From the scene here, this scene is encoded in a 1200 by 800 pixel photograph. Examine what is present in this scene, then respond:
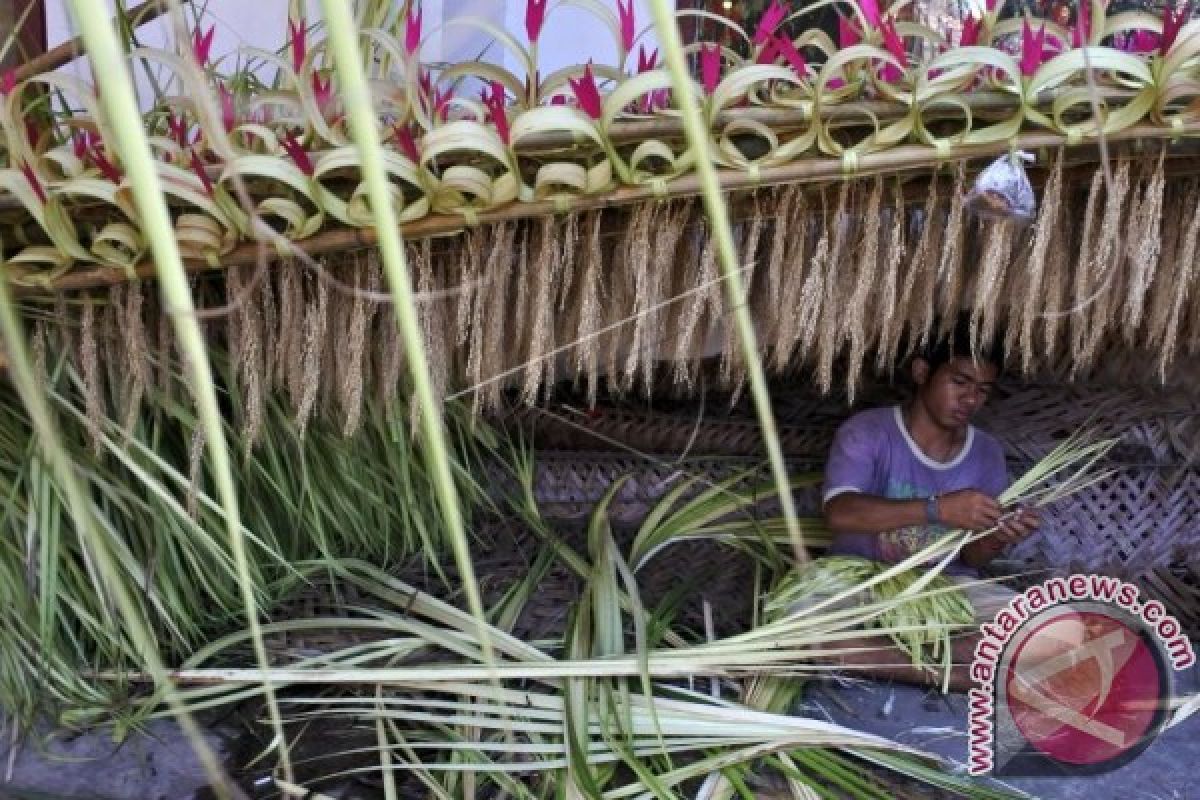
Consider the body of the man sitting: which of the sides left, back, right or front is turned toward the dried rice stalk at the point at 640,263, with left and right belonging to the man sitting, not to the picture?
right

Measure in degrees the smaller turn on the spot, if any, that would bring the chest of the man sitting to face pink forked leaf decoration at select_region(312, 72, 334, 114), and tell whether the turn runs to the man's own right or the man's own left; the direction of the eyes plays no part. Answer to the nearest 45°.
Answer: approximately 90° to the man's own right

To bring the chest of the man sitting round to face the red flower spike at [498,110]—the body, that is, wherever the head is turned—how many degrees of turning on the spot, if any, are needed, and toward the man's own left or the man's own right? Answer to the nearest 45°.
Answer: approximately 90° to the man's own right

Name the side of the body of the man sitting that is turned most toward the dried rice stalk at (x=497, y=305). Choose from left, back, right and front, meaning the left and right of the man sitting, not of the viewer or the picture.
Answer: right

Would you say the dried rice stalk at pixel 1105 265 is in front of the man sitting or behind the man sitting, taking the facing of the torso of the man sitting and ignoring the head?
in front

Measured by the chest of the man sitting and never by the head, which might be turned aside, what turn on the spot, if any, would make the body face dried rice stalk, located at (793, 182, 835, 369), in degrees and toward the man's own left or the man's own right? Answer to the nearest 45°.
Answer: approximately 45° to the man's own right

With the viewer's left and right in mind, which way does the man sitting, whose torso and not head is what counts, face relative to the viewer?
facing the viewer and to the right of the viewer

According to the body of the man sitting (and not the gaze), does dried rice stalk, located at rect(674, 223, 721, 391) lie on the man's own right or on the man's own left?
on the man's own right

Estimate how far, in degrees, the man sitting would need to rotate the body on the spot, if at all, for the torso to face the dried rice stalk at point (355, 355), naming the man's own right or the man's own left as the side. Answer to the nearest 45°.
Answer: approximately 90° to the man's own right

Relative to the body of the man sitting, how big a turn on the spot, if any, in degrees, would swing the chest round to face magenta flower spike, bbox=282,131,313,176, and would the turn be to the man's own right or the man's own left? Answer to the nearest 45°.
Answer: approximately 90° to the man's own right

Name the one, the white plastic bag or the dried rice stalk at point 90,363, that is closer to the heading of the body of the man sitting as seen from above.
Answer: the white plastic bag
